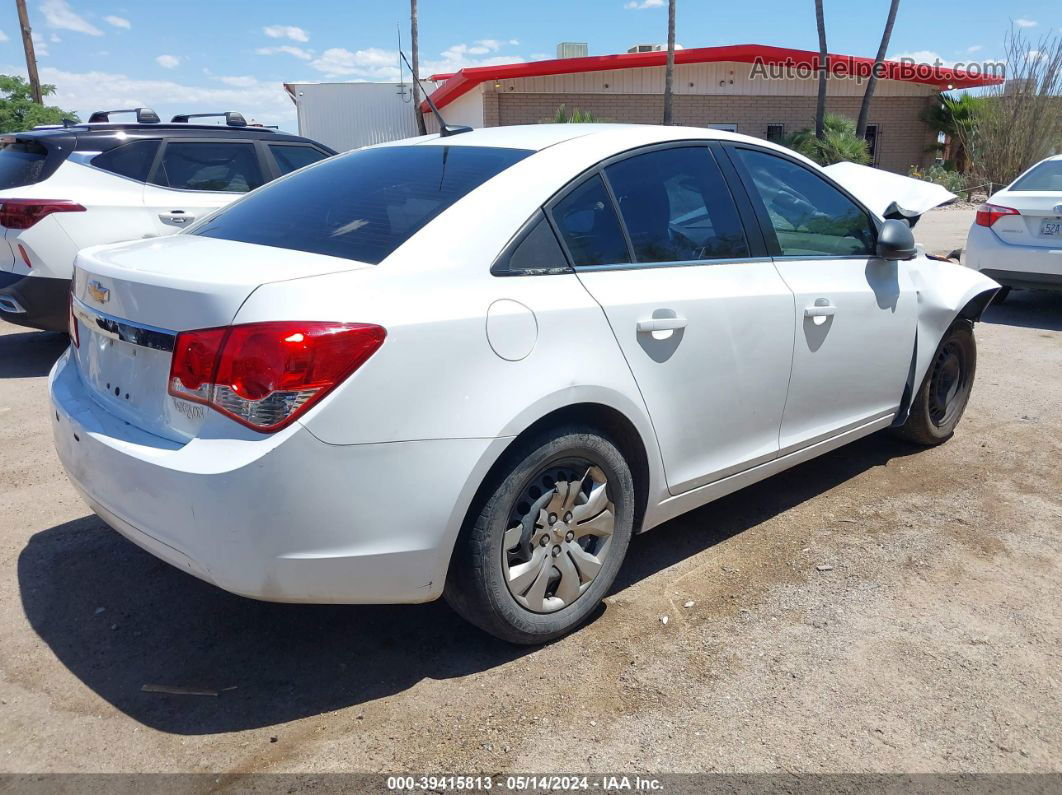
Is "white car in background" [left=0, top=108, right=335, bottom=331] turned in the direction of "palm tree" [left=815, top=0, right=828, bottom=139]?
yes

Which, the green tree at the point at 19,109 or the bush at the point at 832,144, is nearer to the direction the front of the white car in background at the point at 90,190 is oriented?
the bush

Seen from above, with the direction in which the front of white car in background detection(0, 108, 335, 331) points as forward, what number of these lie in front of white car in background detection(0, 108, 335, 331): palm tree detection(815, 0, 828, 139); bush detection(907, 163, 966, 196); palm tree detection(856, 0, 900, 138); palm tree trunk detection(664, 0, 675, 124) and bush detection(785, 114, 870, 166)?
5

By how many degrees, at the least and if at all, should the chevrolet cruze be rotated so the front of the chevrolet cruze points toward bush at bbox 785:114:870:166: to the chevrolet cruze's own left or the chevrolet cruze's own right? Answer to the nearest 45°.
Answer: approximately 45° to the chevrolet cruze's own left

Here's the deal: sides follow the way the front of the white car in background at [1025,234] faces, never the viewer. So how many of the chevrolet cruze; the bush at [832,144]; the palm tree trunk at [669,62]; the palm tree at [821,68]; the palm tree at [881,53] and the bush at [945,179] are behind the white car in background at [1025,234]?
1

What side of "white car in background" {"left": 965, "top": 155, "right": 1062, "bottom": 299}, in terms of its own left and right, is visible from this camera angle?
back

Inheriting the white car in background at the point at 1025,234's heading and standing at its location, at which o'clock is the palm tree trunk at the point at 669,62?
The palm tree trunk is roughly at 11 o'clock from the white car in background.

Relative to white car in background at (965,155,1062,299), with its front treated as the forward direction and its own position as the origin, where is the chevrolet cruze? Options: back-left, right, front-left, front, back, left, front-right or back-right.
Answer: back

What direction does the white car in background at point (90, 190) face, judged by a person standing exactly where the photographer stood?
facing away from the viewer and to the right of the viewer

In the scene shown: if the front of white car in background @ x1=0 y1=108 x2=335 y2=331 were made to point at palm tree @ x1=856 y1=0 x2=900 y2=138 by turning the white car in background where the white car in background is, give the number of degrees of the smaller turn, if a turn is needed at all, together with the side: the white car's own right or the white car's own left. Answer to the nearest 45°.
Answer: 0° — it already faces it

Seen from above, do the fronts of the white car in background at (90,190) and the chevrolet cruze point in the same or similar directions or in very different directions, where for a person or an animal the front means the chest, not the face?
same or similar directions

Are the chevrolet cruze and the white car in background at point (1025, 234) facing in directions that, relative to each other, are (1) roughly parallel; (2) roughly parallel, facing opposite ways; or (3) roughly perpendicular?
roughly parallel

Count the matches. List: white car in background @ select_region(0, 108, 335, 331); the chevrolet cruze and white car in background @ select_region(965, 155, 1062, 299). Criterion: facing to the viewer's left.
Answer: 0

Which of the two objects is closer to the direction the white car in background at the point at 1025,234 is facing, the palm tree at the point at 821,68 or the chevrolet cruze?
the palm tree

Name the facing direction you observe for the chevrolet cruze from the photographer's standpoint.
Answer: facing away from the viewer and to the right of the viewer

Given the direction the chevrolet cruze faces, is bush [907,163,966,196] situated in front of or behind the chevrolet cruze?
in front

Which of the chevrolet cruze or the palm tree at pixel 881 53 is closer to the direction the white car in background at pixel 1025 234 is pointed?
the palm tree

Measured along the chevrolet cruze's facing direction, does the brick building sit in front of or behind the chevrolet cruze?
in front

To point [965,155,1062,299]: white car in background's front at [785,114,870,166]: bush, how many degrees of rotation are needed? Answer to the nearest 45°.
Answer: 0° — it already faces it
